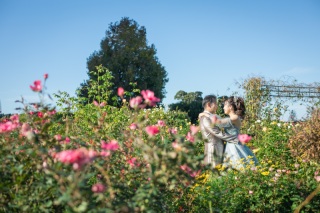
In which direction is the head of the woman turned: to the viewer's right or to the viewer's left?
to the viewer's left

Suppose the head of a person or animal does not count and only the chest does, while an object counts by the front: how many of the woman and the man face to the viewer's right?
1

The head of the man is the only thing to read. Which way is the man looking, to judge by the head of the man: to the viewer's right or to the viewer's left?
to the viewer's right

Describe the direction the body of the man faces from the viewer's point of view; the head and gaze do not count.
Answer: to the viewer's right

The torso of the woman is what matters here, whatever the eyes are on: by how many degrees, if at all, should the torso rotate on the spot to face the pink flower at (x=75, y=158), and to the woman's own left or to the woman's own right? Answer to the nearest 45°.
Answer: approximately 90° to the woman's own left

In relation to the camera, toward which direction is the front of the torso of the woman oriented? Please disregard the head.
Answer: to the viewer's left

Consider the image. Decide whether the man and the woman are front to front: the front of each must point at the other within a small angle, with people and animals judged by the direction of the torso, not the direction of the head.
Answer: yes

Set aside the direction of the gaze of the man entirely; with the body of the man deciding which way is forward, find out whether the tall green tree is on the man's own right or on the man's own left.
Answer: on the man's own left

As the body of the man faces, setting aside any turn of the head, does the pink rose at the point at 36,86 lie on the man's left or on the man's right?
on the man's right

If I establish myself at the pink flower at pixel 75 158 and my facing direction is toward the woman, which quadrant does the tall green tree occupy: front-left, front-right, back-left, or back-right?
front-left

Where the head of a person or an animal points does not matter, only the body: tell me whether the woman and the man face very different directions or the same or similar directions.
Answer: very different directions
